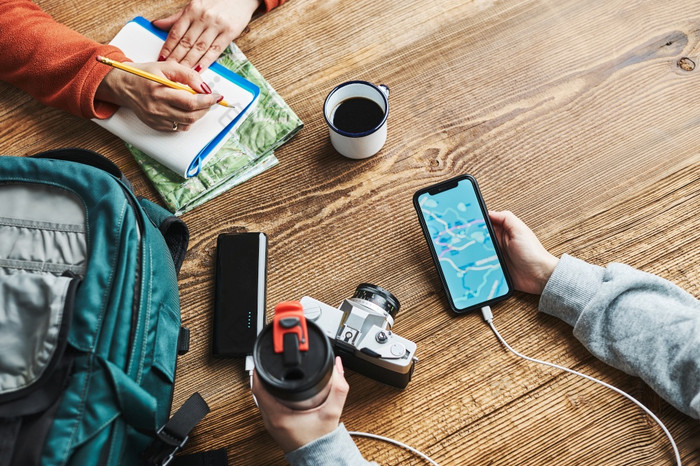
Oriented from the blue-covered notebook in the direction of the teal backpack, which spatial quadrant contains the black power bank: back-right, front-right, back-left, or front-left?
front-left

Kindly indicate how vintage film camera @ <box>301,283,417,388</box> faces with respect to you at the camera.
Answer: facing away from the viewer and to the right of the viewer
